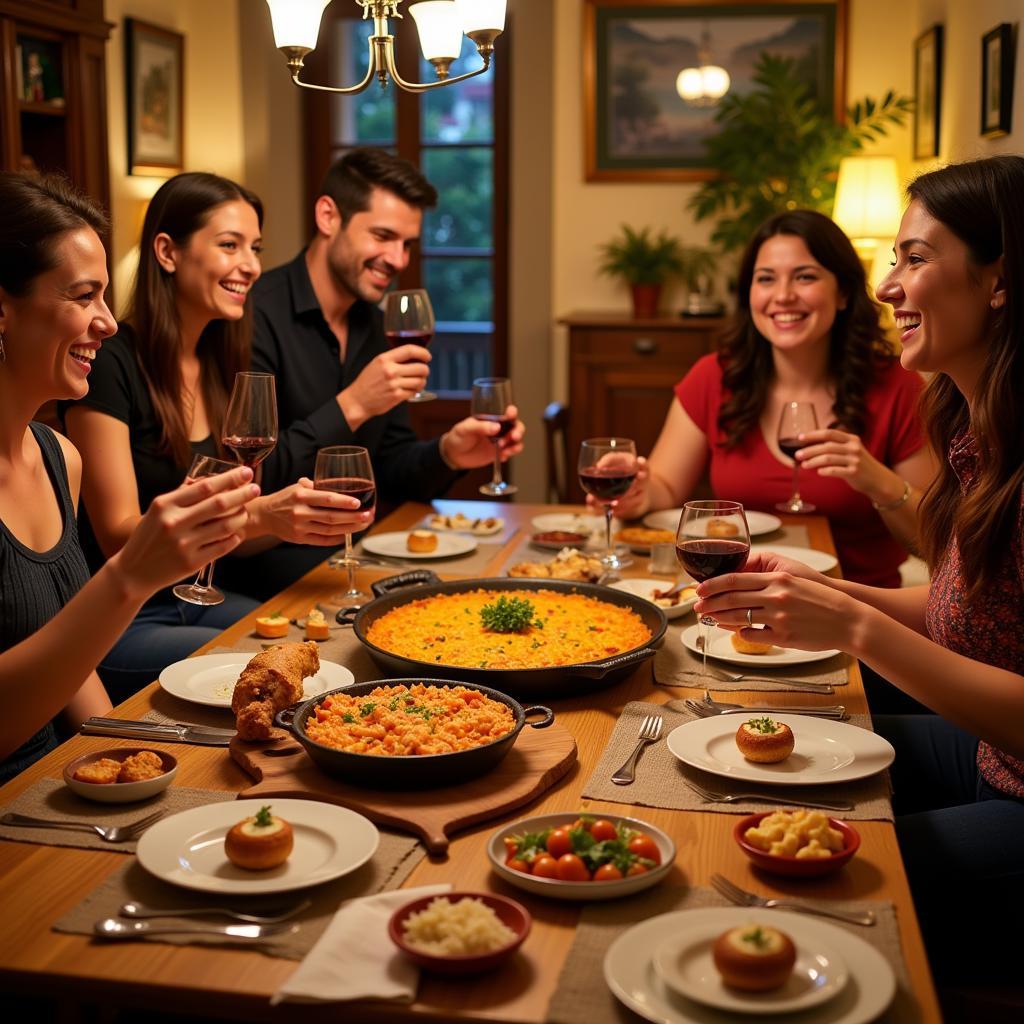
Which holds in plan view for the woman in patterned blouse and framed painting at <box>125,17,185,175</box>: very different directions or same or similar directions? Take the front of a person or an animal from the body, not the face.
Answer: very different directions

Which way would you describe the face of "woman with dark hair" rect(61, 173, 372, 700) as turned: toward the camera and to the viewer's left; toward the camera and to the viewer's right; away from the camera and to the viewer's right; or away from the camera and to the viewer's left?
toward the camera and to the viewer's right

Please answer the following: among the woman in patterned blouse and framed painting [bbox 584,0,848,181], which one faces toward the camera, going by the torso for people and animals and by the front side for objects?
the framed painting

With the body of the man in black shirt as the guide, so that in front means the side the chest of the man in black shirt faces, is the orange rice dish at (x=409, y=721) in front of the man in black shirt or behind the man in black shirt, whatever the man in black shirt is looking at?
in front

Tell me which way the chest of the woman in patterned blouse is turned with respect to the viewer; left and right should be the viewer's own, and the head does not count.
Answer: facing to the left of the viewer

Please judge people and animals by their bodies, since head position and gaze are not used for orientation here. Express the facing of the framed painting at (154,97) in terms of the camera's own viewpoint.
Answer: facing the viewer and to the right of the viewer

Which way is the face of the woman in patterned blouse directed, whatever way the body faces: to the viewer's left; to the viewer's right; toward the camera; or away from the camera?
to the viewer's left

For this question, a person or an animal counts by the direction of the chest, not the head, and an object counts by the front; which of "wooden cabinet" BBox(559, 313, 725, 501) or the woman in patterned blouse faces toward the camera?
the wooden cabinet

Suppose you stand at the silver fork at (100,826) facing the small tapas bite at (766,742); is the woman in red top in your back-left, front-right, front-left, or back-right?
front-left

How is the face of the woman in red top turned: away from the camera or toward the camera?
toward the camera

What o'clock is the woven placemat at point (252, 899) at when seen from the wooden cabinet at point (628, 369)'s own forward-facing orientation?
The woven placemat is roughly at 12 o'clock from the wooden cabinet.

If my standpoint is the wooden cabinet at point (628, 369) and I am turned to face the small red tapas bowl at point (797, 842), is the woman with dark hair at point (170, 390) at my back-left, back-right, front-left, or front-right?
front-right

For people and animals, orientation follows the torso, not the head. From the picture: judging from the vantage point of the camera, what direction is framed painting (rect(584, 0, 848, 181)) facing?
facing the viewer

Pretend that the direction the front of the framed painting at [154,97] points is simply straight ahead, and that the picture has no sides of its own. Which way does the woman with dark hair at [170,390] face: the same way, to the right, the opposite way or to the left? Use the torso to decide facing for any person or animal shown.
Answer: the same way

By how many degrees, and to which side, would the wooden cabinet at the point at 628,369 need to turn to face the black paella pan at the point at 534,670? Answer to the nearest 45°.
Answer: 0° — it already faces it

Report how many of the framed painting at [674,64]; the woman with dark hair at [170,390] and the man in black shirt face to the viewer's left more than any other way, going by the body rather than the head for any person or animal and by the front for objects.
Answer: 0

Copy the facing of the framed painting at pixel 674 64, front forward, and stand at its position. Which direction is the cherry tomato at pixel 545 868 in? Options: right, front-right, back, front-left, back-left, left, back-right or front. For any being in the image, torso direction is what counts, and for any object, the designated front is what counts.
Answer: front
